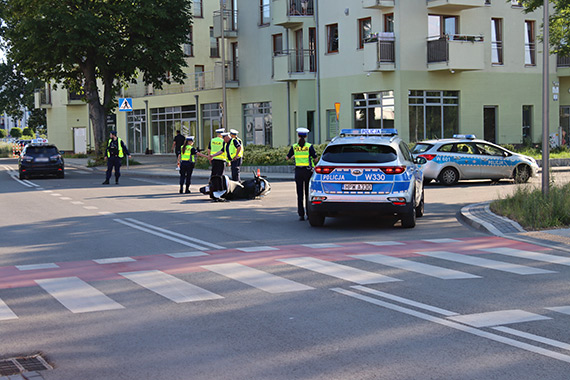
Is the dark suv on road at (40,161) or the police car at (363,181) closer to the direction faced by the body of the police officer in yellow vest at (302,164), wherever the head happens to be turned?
the dark suv on road

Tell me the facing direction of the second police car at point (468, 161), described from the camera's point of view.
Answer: facing away from the viewer and to the right of the viewer

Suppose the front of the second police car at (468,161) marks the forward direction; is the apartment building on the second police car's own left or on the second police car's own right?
on the second police car's own left

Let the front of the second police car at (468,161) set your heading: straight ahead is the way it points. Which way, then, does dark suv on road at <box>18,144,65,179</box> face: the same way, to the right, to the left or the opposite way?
to the left

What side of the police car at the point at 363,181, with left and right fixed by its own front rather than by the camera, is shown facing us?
back

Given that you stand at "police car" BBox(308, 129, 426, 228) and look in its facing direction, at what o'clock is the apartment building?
The apartment building is roughly at 12 o'clock from the police car.
